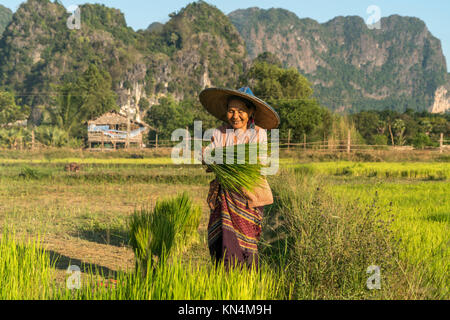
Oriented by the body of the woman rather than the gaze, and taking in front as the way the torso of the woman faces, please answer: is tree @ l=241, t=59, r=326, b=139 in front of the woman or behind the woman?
behind

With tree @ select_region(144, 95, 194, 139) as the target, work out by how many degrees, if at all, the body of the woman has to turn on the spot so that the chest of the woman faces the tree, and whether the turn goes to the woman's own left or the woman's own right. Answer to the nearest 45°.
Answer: approximately 180°

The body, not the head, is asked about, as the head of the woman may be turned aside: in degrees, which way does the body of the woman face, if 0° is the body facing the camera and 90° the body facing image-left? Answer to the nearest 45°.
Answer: approximately 0°

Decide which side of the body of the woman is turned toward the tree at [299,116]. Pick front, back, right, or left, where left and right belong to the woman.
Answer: back

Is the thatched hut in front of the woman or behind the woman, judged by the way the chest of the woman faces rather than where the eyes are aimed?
behind
